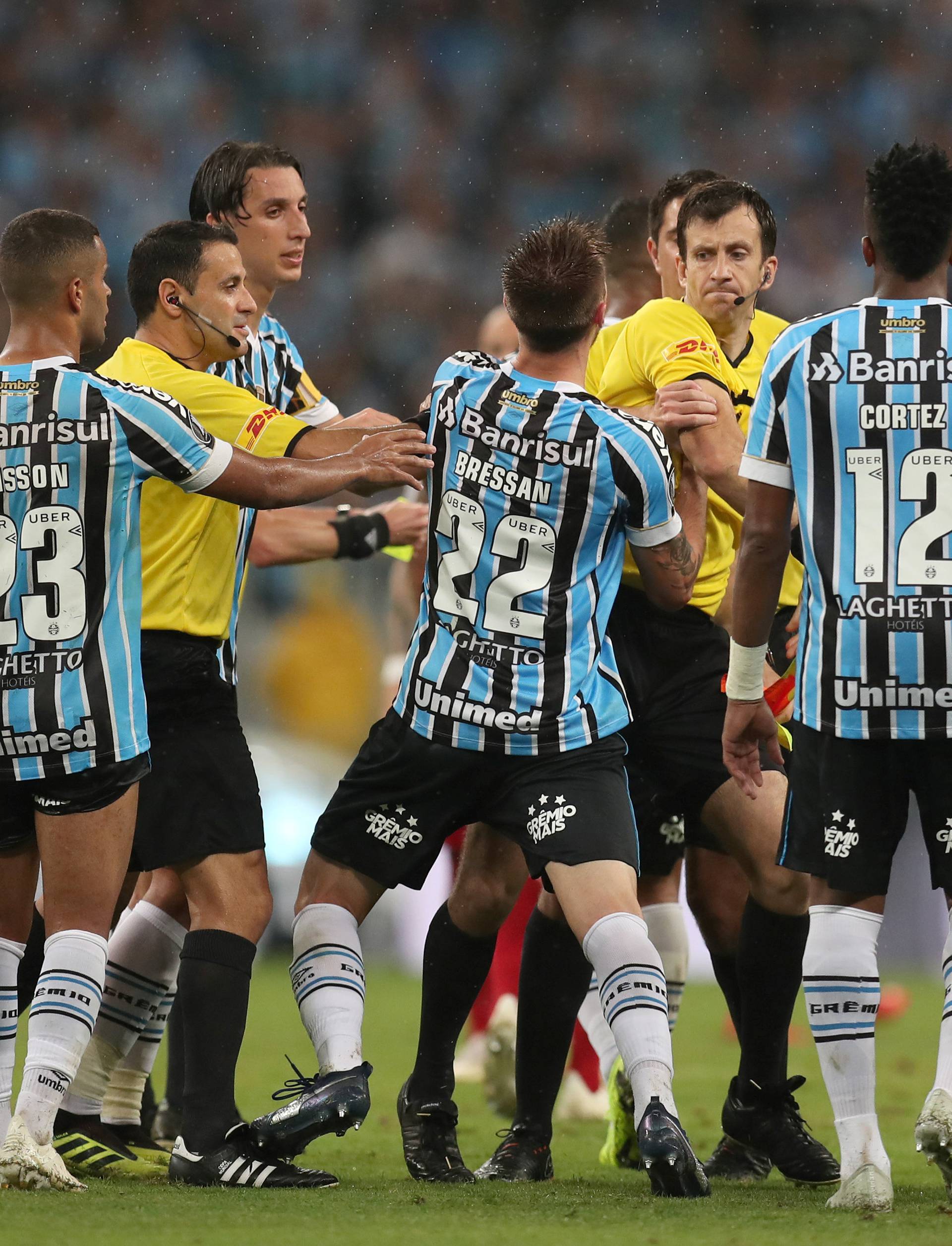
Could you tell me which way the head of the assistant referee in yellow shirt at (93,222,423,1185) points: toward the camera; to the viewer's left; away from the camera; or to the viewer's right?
to the viewer's right

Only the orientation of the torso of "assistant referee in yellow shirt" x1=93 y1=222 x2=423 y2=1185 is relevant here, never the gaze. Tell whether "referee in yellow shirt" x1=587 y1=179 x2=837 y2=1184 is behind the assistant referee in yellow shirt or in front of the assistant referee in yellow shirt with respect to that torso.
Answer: in front

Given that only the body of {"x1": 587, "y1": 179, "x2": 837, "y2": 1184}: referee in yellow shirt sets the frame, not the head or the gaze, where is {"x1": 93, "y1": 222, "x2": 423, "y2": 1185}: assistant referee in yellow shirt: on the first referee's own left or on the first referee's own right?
on the first referee's own right

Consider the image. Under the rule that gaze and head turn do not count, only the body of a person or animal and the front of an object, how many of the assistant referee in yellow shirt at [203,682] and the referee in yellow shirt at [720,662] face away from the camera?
0

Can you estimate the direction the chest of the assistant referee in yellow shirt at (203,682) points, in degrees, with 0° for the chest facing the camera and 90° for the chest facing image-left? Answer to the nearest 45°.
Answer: approximately 270°
